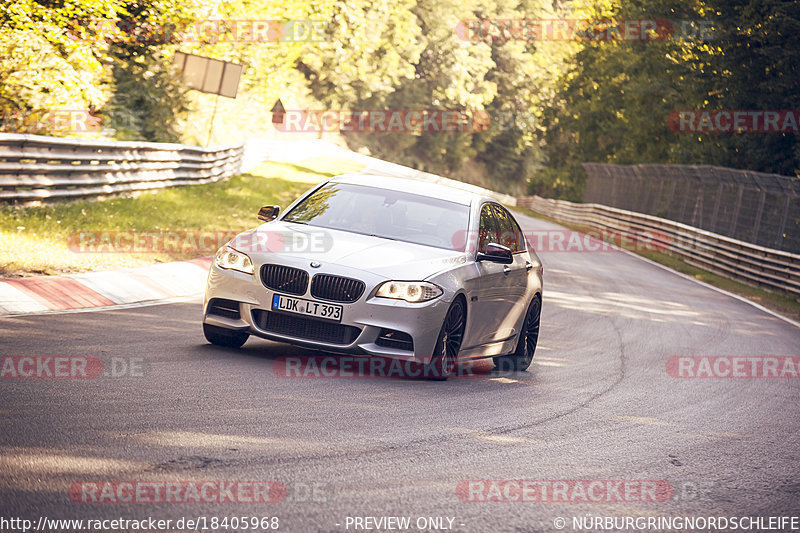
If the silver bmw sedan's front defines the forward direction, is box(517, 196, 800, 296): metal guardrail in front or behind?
behind

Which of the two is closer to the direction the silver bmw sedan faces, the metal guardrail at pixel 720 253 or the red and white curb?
the red and white curb

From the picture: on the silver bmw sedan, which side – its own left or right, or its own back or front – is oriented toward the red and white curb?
right

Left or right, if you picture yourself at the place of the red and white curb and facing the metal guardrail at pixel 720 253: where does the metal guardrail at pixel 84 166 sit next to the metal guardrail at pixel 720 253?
left

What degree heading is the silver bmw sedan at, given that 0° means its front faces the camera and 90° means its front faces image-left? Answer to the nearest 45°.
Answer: approximately 45°

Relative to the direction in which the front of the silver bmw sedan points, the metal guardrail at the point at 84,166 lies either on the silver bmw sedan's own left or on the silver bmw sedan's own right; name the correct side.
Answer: on the silver bmw sedan's own right
